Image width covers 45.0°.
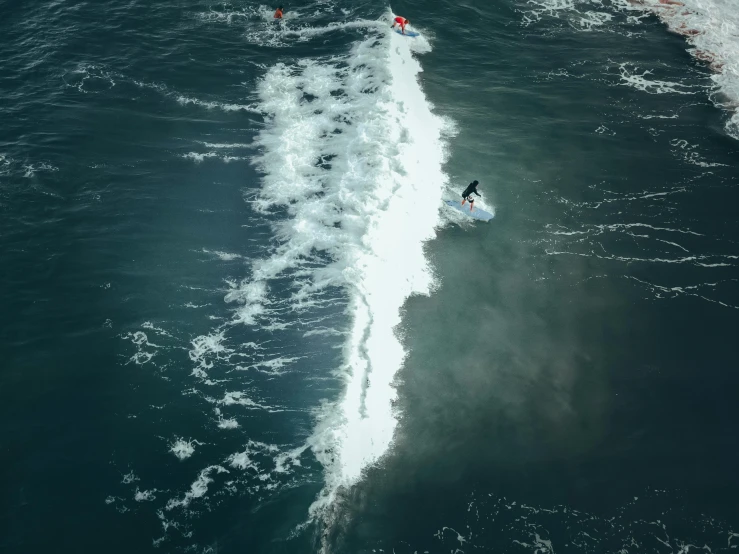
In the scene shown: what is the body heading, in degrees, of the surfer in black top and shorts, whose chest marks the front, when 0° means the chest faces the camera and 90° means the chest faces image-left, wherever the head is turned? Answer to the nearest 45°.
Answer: approximately 270°

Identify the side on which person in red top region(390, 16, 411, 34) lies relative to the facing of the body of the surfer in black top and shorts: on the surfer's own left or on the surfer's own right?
on the surfer's own left
